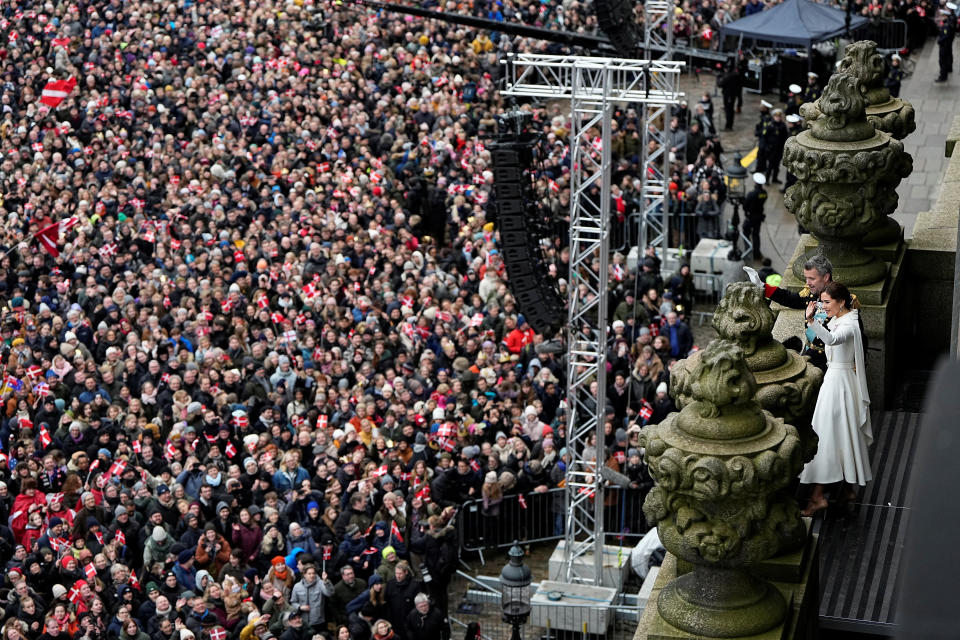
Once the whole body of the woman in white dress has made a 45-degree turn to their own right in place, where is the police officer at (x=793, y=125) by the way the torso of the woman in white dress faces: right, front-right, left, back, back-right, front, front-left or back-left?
front-right

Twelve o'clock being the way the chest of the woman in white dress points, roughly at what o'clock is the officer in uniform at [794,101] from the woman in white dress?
The officer in uniform is roughly at 3 o'clock from the woman in white dress.

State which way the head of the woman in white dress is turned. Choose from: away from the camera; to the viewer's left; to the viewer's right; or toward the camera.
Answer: to the viewer's left

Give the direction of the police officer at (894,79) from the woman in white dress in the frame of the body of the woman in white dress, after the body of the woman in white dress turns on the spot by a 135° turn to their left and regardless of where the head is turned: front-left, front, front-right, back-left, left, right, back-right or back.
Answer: back-left

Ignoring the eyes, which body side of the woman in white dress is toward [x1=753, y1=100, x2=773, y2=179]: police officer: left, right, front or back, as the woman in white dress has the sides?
right

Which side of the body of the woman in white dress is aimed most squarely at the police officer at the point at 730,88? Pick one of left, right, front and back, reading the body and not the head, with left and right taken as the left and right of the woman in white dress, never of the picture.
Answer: right

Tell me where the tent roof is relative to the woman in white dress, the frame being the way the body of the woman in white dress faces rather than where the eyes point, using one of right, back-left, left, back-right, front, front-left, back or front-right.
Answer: right

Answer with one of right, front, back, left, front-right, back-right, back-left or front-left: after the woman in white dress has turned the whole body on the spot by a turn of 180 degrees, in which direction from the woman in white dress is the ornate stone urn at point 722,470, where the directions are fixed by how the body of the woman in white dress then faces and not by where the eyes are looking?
right

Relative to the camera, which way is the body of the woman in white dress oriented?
to the viewer's left

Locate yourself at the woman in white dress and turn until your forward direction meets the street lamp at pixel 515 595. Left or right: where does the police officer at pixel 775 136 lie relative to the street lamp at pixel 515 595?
right
